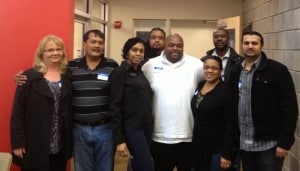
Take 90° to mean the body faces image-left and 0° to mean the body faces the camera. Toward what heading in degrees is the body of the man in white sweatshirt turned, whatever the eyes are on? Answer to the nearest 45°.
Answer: approximately 0°

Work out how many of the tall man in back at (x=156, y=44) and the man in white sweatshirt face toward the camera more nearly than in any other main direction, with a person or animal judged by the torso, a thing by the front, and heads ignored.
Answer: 2

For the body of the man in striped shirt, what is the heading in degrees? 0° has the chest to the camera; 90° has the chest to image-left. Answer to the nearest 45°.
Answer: approximately 0°

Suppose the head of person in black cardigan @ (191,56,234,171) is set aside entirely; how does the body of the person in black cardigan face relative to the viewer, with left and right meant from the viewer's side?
facing the viewer and to the left of the viewer

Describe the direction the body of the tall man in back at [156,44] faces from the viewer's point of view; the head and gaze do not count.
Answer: toward the camera

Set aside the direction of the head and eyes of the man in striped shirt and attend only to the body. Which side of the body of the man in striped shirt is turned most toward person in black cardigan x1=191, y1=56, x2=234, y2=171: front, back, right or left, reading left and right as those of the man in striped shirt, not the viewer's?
left

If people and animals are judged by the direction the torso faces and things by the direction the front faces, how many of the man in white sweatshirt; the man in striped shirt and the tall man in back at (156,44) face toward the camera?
3

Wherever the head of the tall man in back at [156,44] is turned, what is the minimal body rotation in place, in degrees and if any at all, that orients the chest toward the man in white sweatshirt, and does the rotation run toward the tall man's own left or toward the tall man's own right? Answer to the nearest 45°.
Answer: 0° — they already face them
